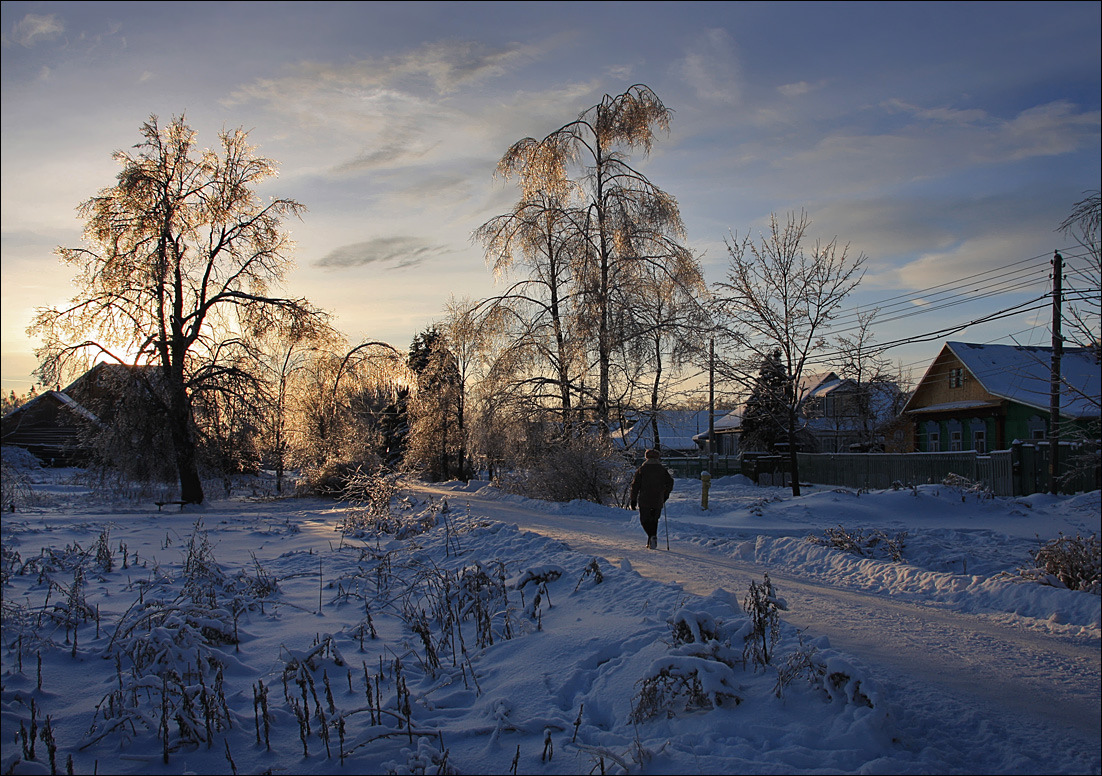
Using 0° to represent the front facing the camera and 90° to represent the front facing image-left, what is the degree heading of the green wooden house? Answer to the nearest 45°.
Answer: approximately 45°

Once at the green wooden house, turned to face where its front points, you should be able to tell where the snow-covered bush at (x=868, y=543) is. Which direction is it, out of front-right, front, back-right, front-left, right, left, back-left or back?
front-left

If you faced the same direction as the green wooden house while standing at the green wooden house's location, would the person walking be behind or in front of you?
in front

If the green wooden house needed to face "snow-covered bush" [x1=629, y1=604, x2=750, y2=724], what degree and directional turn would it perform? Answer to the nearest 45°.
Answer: approximately 45° to its left

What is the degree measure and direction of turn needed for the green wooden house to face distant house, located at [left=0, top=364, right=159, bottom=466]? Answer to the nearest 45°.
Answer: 0° — it already faces it

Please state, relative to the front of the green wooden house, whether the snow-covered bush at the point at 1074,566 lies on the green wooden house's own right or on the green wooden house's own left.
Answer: on the green wooden house's own left
